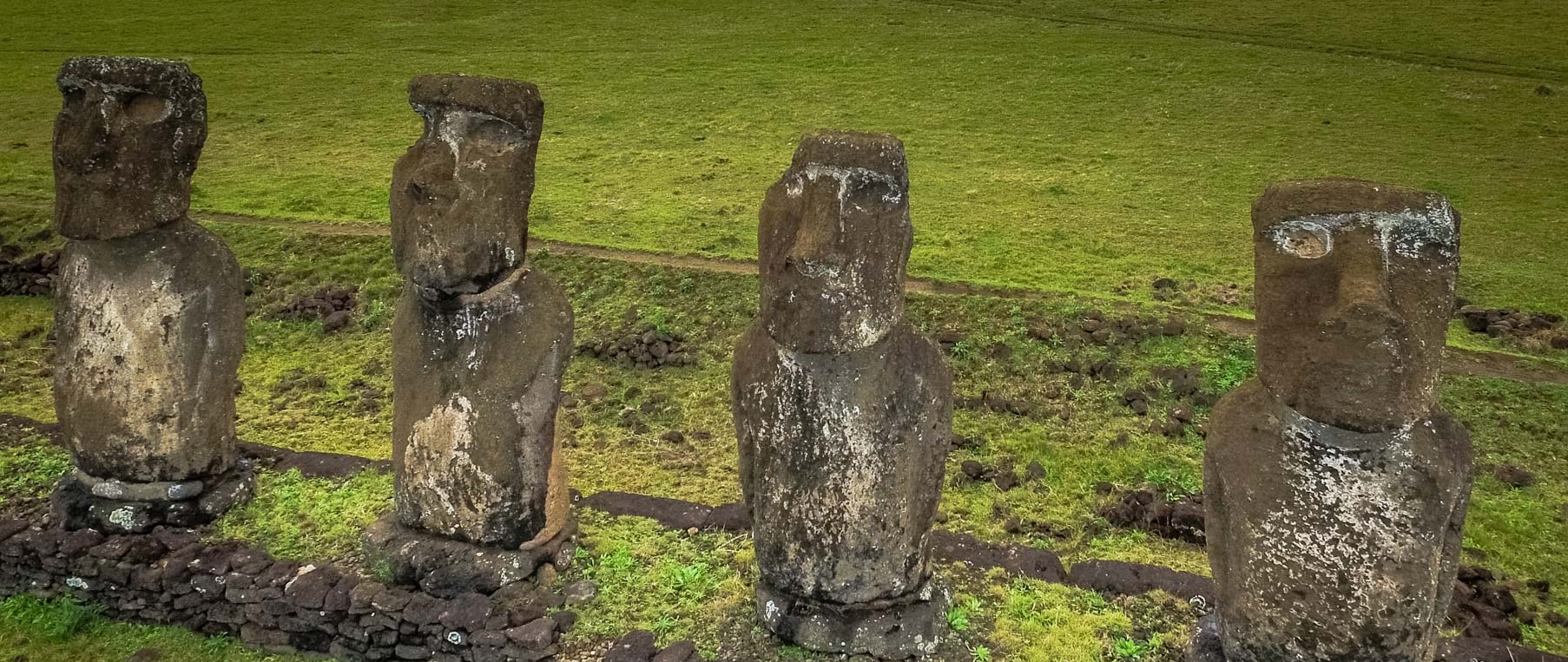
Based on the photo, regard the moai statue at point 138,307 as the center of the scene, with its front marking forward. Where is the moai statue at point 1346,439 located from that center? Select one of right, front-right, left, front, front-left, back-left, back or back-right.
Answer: left

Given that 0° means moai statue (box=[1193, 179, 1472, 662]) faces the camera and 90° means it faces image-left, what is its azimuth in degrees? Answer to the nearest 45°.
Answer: approximately 0°

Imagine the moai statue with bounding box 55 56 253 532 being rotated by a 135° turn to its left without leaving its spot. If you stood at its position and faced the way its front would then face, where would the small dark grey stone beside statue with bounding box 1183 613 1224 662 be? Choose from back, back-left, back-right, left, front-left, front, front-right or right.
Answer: front-right

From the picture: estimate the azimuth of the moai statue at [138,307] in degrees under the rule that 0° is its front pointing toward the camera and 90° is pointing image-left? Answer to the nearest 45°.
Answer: approximately 45°

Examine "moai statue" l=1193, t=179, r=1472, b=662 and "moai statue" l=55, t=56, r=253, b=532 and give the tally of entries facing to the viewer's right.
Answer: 0

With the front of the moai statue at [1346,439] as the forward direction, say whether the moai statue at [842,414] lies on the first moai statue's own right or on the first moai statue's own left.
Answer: on the first moai statue's own right

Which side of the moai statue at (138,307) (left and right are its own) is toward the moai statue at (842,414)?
left

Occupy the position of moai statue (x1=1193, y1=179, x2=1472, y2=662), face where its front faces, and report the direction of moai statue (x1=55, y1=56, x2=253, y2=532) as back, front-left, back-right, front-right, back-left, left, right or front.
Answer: right
